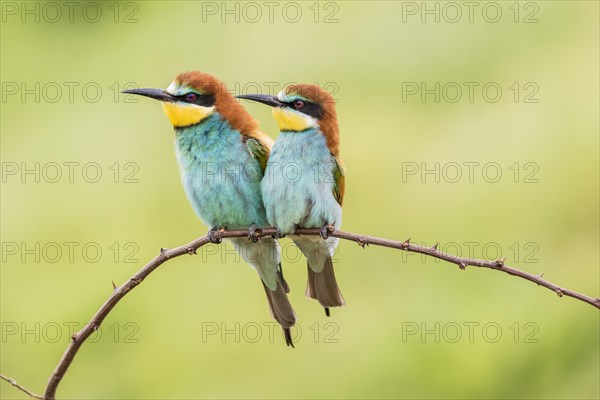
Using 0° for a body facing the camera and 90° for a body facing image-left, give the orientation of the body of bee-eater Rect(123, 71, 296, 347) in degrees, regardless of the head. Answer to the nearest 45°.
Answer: approximately 45°

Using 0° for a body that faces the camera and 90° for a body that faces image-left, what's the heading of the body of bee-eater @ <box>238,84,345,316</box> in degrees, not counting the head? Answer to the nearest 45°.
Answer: approximately 45°

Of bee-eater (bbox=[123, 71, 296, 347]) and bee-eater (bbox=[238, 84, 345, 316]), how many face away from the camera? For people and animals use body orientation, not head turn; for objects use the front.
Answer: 0
